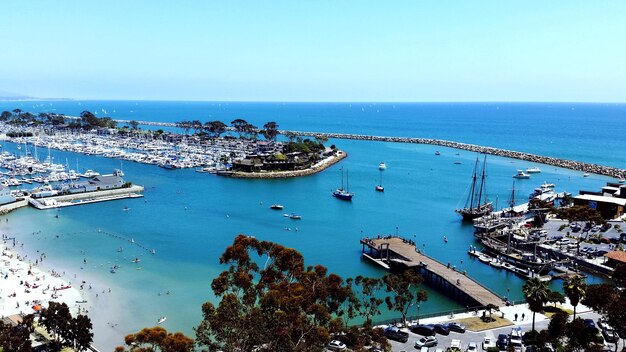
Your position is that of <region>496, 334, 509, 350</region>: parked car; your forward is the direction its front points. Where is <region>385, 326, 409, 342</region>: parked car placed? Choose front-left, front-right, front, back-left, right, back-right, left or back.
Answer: right

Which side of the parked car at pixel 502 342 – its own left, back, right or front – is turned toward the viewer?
front

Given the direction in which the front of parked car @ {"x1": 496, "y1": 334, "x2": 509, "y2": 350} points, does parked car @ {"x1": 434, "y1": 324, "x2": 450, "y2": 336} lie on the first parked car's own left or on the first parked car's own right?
on the first parked car's own right

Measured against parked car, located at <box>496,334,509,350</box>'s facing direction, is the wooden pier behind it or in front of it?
behind

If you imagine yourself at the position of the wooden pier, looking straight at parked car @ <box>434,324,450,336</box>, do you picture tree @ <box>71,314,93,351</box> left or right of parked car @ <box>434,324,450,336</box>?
right

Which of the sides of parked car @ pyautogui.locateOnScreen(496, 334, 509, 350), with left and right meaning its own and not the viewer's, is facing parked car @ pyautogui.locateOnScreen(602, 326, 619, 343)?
left

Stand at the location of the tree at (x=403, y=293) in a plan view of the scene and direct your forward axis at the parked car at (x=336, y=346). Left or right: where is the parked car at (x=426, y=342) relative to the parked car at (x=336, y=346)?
left

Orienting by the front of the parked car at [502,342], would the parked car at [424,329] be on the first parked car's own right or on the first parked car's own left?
on the first parked car's own right
